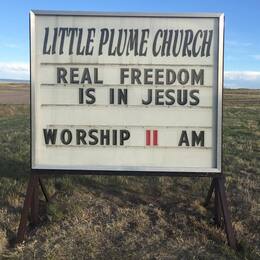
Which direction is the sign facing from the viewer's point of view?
toward the camera
